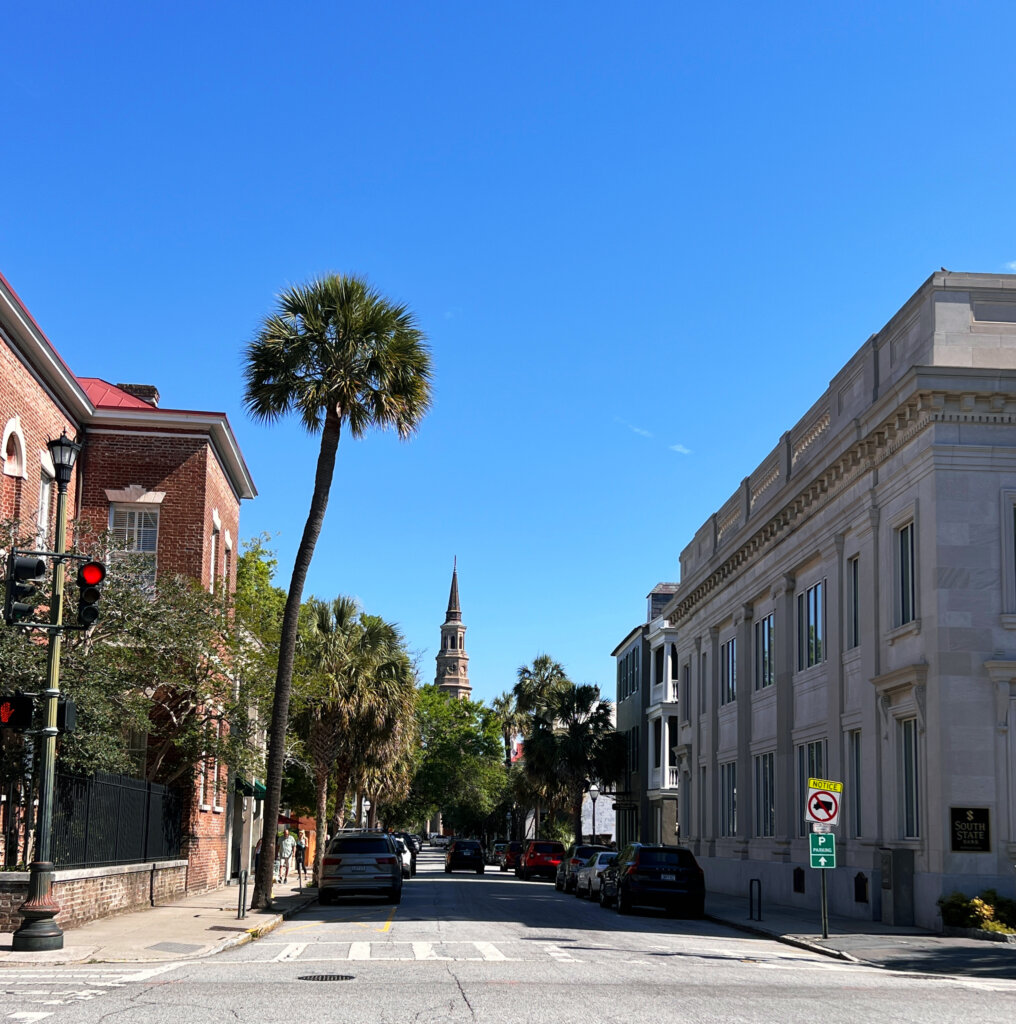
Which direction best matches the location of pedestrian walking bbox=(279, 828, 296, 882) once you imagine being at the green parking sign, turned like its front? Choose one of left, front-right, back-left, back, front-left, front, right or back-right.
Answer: back-right

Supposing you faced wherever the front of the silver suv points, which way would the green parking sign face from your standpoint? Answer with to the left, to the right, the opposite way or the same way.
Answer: the opposite way

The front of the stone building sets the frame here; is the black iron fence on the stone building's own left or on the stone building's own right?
on the stone building's own right

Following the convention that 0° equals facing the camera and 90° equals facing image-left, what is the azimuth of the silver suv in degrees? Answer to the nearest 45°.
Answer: approximately 180°

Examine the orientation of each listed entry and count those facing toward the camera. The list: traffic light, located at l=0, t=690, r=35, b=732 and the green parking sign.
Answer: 2

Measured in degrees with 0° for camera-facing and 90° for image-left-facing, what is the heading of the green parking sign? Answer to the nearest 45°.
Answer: approximately 0°

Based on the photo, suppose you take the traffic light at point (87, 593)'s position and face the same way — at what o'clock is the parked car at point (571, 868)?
The parked car is roughly at 7 o'clock from the traffic light.
